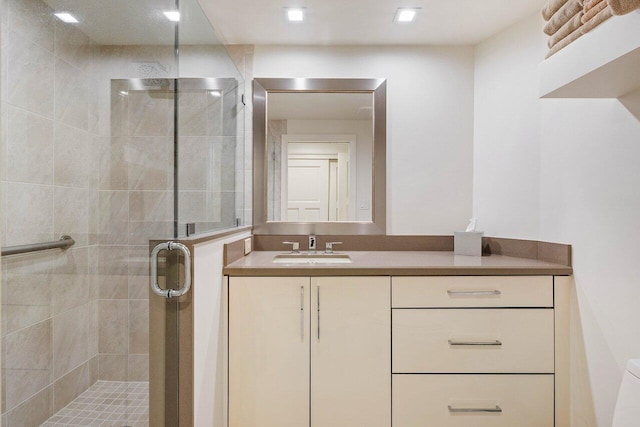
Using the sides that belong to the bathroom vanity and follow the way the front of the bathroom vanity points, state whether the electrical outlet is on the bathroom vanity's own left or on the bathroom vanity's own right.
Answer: on the bathroom vanity's own right

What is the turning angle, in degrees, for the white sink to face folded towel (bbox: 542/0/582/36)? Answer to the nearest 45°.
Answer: approximately 45° to its left

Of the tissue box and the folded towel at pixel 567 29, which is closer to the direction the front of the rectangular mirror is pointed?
the folded towel

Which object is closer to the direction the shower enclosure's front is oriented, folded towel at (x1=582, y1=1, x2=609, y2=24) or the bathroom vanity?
the folded towel

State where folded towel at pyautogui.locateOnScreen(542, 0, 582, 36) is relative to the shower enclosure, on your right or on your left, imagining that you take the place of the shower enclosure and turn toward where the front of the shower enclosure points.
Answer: on your left

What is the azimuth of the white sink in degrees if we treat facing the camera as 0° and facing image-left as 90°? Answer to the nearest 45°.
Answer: approximately 0°
